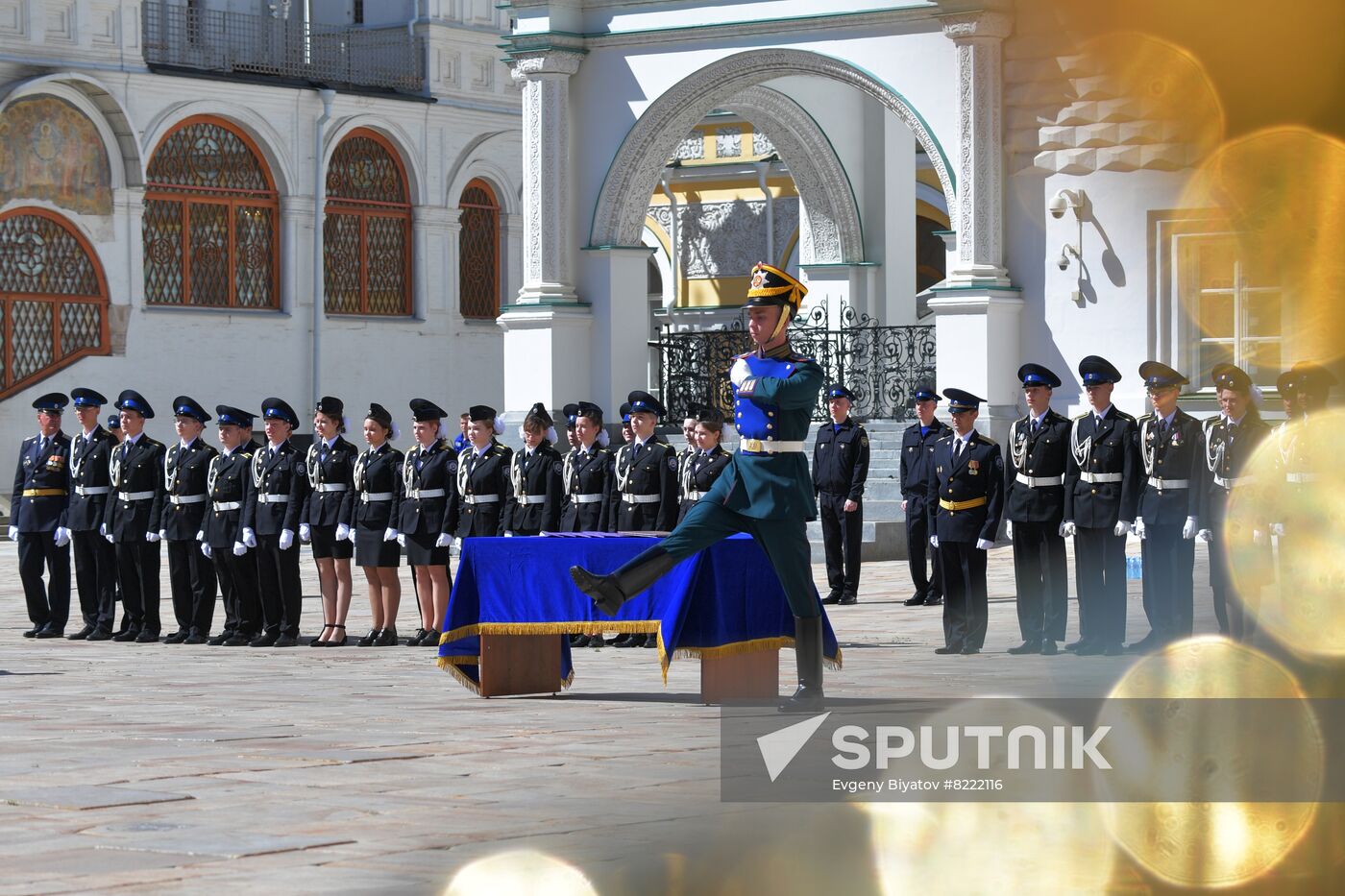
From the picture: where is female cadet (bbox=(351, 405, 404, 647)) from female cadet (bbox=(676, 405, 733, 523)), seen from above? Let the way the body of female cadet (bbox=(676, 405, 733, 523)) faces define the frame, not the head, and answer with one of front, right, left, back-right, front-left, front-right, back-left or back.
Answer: front-right

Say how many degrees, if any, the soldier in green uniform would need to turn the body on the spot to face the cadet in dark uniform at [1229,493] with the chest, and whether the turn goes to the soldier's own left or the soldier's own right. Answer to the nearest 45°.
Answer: approximately 180°

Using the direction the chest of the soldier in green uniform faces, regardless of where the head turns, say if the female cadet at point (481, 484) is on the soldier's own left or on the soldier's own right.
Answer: on the soldier's own right

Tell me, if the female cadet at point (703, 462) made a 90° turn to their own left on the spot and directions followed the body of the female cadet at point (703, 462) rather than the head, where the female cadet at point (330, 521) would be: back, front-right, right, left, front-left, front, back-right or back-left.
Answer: back-right

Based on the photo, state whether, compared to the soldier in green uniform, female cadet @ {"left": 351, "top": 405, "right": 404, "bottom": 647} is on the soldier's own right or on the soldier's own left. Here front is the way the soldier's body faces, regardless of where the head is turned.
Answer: on the soldier's own right

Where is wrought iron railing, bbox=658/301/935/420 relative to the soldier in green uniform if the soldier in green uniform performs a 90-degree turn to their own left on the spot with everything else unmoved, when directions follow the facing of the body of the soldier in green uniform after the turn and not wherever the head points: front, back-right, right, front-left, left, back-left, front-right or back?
back-left

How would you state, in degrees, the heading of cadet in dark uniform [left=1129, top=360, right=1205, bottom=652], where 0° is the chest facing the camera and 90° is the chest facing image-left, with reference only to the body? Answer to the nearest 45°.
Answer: approximately 45°

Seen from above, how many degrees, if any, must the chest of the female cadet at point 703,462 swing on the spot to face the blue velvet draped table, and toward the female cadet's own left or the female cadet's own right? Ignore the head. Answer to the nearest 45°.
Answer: approximately 45° to the female cadet's own left

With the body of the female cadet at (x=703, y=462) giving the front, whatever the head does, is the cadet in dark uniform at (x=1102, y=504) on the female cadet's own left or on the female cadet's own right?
on the female cadet's own left

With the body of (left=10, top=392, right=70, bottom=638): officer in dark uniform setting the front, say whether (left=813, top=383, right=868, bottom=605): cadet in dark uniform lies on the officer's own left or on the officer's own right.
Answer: on the officer's own left
